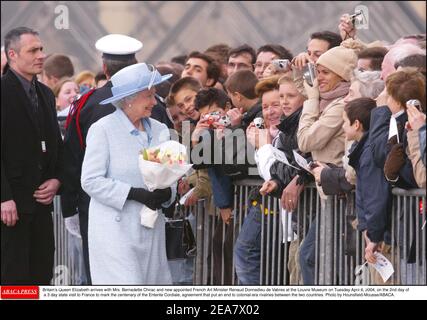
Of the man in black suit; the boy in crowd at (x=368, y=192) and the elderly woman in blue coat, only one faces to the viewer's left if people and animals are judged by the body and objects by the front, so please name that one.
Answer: the boy in crowd

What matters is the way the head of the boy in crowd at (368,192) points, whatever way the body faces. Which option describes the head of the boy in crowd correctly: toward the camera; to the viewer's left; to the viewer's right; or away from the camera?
to the viewer's left

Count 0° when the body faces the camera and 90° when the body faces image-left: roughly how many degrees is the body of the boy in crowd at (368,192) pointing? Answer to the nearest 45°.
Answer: approximately 90°

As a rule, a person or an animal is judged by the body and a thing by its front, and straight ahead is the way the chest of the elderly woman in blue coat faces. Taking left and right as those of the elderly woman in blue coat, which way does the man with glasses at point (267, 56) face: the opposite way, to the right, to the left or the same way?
to the right

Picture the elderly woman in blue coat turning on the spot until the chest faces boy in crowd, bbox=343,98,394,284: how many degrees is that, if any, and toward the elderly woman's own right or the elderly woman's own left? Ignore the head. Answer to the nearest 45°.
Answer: approximately 45° to the elderly woman's own left

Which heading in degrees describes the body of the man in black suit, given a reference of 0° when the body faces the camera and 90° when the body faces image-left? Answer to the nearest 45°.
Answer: approximately 315°

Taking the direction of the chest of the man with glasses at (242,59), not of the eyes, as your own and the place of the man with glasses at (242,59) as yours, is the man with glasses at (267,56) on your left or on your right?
on your left

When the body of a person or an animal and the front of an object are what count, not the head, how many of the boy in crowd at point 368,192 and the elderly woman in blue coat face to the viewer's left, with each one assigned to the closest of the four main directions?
1
